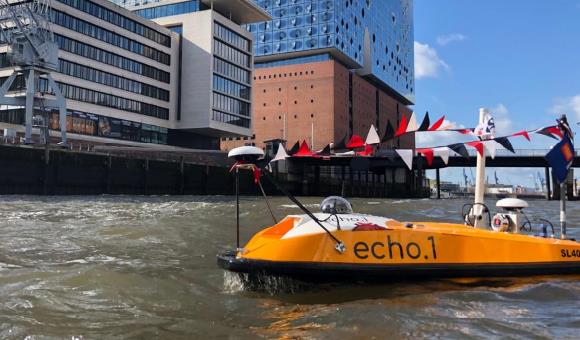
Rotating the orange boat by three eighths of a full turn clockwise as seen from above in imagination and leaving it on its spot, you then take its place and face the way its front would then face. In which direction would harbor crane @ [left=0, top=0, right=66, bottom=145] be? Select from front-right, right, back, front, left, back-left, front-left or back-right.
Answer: left

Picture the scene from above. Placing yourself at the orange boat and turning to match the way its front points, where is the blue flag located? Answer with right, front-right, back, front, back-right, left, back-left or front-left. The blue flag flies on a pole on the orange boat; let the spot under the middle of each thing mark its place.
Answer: back-right

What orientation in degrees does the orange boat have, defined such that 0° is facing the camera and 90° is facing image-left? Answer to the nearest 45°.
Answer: approximately 90°

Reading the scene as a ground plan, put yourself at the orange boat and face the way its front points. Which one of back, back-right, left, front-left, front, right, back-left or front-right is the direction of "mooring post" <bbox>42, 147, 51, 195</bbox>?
front-right

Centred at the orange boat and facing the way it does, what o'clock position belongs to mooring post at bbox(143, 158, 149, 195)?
The mooring post is roughly at 2 o'clock from the orange boat.
